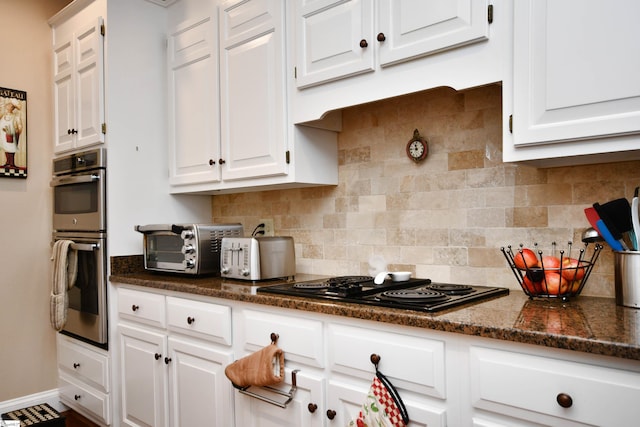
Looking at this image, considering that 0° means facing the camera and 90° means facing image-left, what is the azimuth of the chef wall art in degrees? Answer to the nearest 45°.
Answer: approximately 315°

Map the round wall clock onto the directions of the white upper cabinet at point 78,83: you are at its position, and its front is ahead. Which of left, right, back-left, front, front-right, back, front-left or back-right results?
left

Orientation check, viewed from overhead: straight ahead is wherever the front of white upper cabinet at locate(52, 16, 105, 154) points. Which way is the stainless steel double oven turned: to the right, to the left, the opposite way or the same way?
the same way

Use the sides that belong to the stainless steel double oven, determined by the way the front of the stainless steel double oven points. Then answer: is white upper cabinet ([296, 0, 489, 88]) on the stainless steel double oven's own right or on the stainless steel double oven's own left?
on the stainless steel double oven's own left

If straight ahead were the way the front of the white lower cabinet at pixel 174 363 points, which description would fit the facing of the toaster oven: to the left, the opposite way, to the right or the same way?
the same way

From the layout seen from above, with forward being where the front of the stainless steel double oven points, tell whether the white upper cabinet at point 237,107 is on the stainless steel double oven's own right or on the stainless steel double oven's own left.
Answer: on the stainless steel double oven's own left

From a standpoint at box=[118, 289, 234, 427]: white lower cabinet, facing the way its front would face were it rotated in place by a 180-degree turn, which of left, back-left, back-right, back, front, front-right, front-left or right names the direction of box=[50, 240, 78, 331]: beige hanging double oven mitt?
left

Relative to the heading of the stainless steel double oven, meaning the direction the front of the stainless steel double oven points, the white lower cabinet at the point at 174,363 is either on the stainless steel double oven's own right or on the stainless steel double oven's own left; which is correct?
on the stainless steel double oven's own left

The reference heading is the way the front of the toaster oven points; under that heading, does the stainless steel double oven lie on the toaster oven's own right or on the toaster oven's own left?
on the toaster oven's own right

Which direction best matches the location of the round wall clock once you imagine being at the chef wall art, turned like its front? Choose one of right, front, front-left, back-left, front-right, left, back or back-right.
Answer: front

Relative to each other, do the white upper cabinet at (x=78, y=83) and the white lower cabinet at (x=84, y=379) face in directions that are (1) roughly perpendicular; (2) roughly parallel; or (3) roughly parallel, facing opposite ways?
roughly parallel

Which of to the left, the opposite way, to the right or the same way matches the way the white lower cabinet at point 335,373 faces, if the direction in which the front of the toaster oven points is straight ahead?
the same way

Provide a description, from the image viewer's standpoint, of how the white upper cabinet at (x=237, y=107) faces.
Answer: facing the viewer and to the left of the viewer

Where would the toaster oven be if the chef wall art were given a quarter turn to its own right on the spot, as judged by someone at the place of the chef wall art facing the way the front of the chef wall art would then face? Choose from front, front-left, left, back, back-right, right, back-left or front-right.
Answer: left

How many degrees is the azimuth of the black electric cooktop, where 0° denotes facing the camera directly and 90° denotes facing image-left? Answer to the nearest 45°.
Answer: approximately 45°

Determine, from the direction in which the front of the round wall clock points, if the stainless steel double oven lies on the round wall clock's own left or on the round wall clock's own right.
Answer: on the round wall clock's own right

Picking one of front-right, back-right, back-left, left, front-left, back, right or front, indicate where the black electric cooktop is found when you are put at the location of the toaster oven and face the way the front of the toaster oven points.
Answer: left
